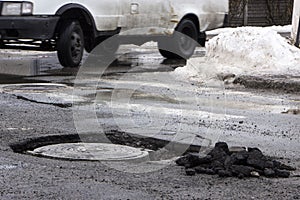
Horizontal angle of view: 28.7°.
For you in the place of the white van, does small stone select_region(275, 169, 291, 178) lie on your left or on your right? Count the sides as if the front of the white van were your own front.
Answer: on your left

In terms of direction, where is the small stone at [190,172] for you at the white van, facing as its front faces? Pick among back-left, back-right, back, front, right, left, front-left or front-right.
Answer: front-left

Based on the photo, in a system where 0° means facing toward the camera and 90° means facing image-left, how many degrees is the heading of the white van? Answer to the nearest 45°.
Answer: approximately 45°

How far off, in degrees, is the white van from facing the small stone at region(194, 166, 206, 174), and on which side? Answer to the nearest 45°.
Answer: approximately 45° to its left

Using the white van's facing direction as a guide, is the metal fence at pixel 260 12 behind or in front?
behind

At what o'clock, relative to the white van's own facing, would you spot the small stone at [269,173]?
The small stone is roughly at 10 o'clock from the white van.

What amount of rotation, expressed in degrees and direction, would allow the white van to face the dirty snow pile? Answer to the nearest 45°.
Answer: approximately 135° to its left

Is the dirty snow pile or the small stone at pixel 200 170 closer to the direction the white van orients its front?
the small stone

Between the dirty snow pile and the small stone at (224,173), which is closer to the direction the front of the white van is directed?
the small stone

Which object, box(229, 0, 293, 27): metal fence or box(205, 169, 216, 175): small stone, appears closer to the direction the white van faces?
the small stone

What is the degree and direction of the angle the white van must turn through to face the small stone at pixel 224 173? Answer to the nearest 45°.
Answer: approximately 45° to its left

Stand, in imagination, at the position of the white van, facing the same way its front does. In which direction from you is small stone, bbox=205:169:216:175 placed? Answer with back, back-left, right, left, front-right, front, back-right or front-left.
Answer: front-left
